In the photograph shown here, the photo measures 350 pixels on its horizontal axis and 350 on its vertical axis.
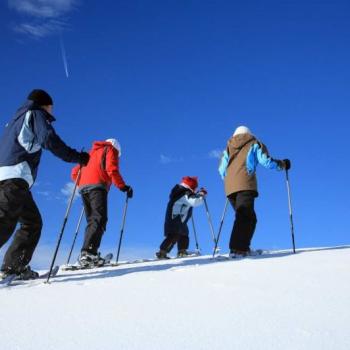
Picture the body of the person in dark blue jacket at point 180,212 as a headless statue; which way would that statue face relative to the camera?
to the viewer's right

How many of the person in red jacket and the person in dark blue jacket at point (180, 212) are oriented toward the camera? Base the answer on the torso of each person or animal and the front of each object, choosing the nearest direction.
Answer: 0

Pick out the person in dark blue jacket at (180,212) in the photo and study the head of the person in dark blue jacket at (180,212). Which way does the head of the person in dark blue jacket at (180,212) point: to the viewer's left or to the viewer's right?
to the viewer's right

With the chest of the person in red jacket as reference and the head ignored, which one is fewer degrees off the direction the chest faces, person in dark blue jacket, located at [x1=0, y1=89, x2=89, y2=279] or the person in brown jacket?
the person in brown jacket

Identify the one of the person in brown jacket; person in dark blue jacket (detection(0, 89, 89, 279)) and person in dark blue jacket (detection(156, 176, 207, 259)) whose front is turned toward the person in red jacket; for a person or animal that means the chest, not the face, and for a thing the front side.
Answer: person in dark blue jacket (detection(0, 89, 89, 279))

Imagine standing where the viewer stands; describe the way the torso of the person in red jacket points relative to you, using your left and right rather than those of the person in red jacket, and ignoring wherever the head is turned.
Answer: facing away from the viewer and to the right of the viewer

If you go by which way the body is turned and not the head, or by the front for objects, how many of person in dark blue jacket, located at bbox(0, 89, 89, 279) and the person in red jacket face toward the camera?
0

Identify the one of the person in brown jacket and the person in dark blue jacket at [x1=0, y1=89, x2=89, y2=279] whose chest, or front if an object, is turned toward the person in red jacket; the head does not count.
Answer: the person in dark blue jacket

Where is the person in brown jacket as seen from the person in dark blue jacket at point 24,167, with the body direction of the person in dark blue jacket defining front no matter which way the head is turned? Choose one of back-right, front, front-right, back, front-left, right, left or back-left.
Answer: front-right

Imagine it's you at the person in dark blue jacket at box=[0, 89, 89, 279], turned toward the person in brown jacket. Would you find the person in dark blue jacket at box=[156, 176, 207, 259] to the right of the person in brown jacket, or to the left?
left

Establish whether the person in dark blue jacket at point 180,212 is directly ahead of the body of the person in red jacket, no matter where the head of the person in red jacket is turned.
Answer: yes
